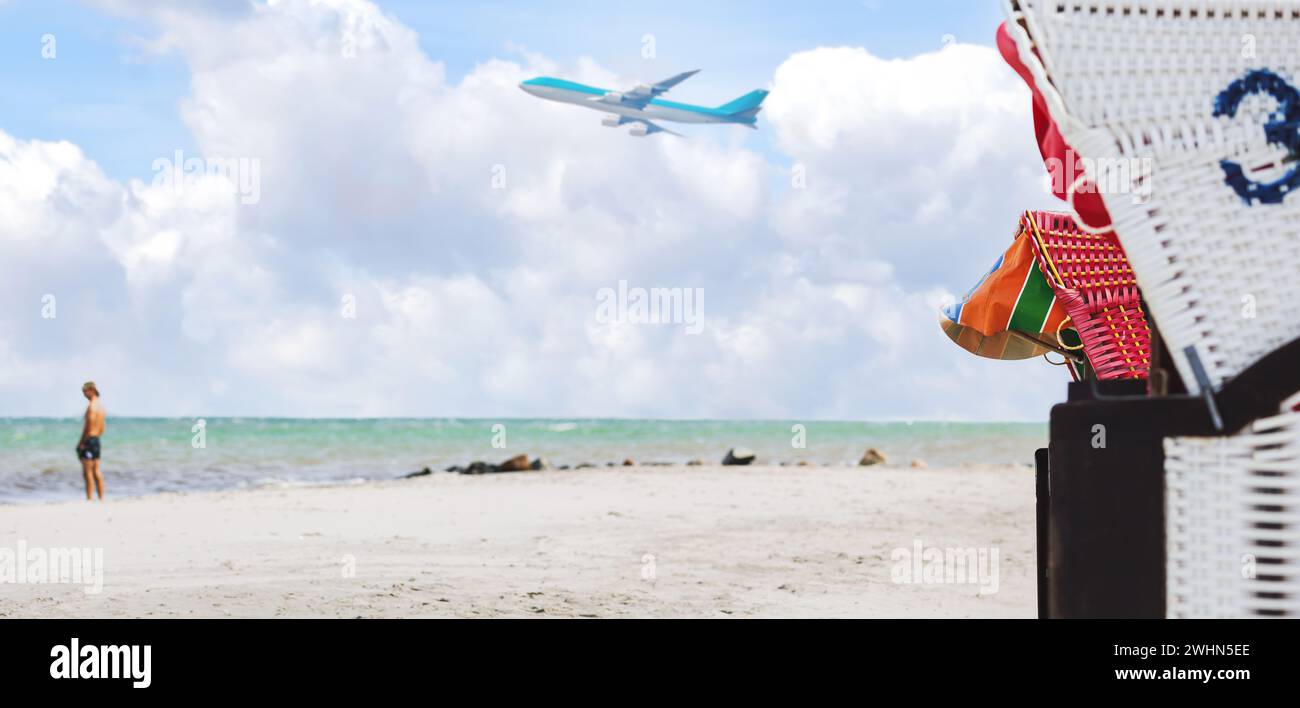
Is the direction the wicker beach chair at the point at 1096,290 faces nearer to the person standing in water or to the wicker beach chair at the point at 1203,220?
the person standing in water

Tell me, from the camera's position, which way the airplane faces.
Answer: facing to the left of the viewer

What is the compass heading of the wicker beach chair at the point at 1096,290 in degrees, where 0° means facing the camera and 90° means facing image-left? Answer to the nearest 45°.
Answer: approximately 90°

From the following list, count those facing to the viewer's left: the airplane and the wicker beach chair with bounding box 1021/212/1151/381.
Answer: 2
